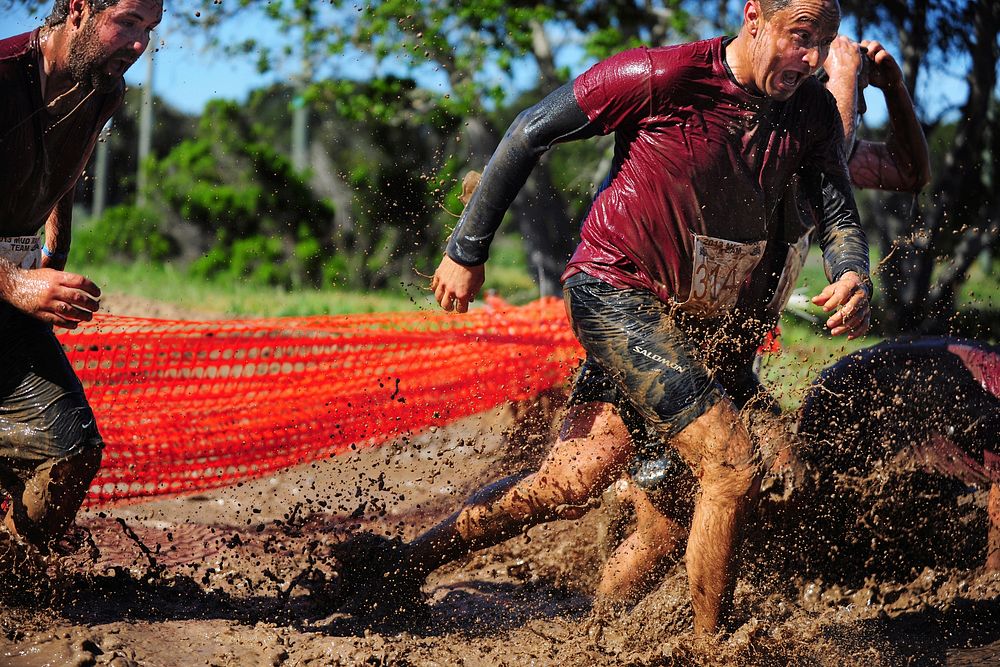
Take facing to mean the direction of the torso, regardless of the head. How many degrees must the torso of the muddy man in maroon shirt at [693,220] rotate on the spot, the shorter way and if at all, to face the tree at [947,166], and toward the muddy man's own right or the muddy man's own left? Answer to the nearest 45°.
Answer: approximately 135° to the muddy man's own left

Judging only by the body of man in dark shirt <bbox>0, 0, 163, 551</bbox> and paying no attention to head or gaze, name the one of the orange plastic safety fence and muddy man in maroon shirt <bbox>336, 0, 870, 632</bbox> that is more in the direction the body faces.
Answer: the muddy man in maroon shirt

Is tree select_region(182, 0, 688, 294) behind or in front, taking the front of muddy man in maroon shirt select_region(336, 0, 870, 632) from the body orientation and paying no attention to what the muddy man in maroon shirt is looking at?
behind

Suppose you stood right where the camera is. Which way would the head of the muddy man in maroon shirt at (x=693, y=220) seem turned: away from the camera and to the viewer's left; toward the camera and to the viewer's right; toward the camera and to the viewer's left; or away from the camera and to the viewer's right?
toward the camera and to the viewer's right

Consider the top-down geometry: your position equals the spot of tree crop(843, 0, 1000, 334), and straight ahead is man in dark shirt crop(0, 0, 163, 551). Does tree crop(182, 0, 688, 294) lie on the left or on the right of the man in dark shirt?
right

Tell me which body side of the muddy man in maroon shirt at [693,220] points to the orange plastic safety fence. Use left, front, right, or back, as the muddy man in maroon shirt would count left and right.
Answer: back

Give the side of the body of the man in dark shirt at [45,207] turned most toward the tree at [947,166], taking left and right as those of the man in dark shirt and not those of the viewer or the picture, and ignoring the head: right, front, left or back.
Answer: left

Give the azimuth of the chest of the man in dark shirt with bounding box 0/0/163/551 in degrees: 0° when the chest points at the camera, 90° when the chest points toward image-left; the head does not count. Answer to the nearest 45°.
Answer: approximately 315°

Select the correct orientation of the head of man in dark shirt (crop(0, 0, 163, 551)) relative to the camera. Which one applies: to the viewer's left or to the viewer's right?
to the viewer's right

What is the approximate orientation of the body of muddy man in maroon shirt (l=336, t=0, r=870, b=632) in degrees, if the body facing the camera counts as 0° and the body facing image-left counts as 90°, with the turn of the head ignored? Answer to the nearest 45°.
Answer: approximately 315°
